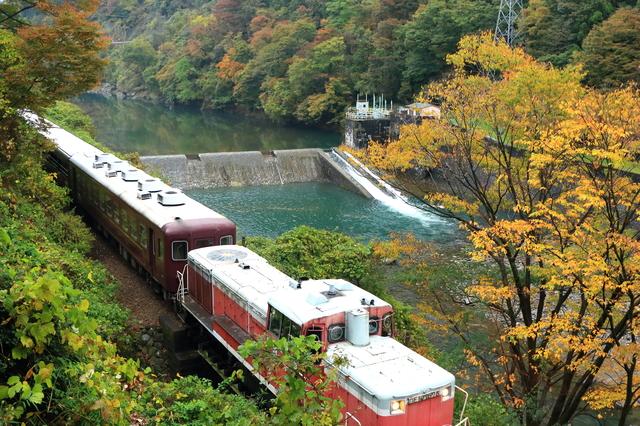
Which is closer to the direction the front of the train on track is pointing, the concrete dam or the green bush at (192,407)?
the green bush

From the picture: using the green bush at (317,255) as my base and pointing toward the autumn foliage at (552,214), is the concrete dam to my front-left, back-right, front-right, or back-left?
back-left

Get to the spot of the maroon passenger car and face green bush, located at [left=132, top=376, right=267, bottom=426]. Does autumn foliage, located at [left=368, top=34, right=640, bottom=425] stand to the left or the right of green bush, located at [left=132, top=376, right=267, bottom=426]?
left

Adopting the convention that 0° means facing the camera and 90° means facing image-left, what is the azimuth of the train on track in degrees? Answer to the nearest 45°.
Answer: approximately 315°

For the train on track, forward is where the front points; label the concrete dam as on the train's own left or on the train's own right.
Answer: on the train's own left
